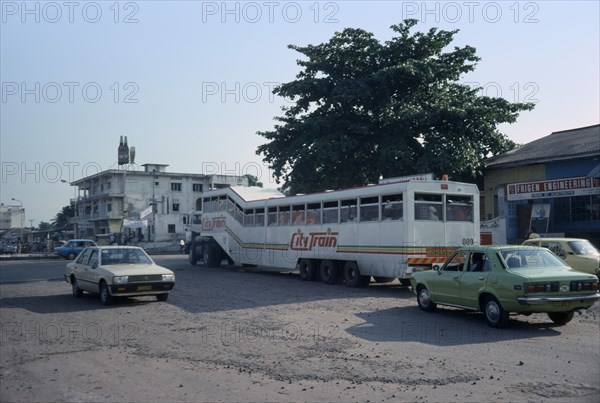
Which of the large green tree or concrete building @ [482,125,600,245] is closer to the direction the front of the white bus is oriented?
the large green tree

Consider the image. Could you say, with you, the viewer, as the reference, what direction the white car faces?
facing the viewer and to the right of the viewer

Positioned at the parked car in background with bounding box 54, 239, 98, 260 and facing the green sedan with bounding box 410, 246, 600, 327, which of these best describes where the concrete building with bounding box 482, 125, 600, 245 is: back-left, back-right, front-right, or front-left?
front-left

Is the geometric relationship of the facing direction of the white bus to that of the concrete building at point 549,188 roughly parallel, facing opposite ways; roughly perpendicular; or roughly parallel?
roughly perpendicular

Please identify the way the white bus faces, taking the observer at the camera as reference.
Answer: facing away from the viewer and to the left of the viewer

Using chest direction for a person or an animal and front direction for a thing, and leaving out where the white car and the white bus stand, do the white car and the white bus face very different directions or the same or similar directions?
very different directions

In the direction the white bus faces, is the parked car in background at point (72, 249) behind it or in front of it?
in front

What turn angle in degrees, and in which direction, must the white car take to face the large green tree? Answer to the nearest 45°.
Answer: approximately 90° to its left

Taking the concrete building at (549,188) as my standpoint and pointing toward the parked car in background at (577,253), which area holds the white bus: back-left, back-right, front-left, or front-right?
front-right

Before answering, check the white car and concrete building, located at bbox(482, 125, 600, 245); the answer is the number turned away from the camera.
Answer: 0

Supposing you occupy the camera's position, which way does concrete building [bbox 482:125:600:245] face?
facing the viewer and to the left of the viewer
